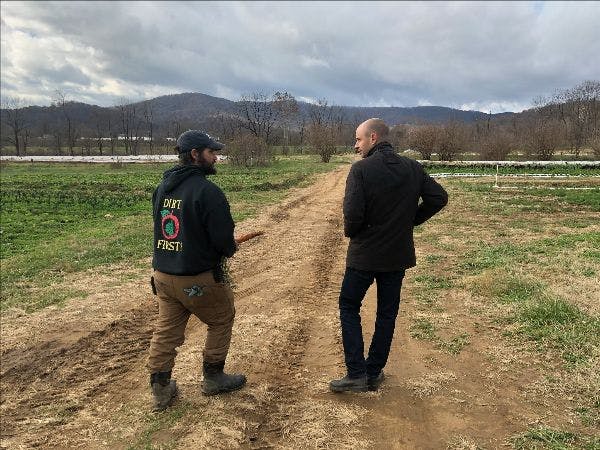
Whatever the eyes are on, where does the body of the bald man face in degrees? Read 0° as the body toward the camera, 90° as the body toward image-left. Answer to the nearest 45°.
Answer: approximately 135°

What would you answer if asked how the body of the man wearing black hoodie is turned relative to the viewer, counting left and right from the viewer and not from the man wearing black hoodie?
facing away from the viewer and to the right of the viewer

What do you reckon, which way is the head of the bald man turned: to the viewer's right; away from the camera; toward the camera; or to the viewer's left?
to the viewer's left

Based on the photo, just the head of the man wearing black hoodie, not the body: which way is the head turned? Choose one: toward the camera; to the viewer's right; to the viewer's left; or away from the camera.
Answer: to the viewer's right
